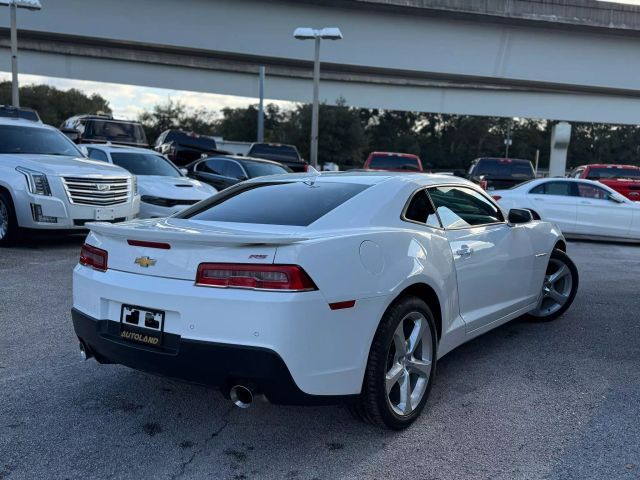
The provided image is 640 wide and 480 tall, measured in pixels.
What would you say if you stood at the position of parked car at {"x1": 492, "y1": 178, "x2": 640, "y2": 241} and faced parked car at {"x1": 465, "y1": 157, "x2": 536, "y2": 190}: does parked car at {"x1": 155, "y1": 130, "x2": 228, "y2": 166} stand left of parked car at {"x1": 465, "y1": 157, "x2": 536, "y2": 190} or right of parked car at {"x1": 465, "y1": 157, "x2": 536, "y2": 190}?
left

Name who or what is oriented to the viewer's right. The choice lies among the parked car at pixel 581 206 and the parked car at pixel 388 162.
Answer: the parked car at pixel 581 206

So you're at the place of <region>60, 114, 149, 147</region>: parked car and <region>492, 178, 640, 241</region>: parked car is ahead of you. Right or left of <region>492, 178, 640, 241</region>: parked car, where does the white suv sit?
right

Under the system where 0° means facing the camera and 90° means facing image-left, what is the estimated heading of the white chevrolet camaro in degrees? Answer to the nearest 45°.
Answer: approximately 225°

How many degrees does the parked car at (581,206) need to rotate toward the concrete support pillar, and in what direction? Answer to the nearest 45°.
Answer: approximately 90° to its left

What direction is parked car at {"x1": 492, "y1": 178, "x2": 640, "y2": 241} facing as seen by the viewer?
to the viewer's right

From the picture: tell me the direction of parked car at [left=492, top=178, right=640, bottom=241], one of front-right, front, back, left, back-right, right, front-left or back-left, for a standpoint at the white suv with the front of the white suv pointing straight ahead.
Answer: front-left

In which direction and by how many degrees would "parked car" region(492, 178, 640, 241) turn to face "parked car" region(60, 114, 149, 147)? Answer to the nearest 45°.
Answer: approximately 180°
